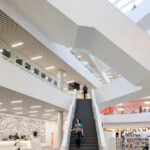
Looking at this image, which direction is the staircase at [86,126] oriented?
toward the camera
